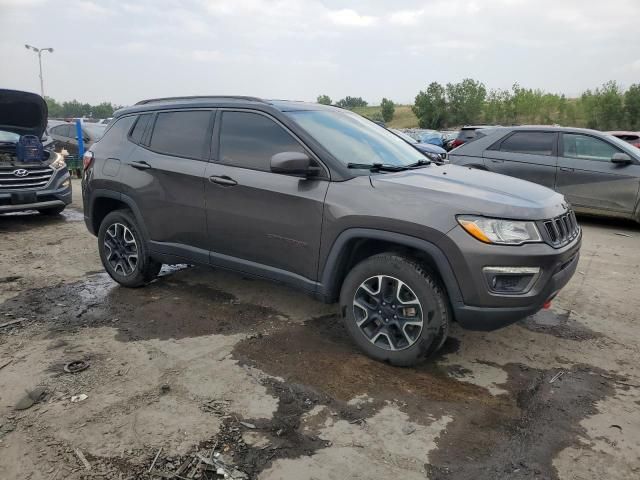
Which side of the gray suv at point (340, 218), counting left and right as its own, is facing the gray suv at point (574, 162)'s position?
left

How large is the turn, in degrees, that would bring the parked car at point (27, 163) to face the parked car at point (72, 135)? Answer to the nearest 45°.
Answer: approximately 180°

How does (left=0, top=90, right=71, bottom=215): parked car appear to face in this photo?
toward the camera

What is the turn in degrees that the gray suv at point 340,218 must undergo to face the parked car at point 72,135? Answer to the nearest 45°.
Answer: approximately 180°

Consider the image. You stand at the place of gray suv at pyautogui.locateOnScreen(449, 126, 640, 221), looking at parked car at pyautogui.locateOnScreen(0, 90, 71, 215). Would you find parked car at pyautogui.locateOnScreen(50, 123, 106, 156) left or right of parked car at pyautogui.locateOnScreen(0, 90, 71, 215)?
right

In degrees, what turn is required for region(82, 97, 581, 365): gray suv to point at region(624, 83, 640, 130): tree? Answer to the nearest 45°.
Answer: approximately 90° to its left

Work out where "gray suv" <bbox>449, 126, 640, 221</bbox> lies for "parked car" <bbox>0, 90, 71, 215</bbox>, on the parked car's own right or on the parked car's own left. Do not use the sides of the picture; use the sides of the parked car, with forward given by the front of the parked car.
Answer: on the parked car's own left

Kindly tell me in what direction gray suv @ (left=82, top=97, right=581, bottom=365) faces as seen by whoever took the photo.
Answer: facing the viewer and to the right of the viewer

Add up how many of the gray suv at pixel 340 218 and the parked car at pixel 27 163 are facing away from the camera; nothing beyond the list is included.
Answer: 0

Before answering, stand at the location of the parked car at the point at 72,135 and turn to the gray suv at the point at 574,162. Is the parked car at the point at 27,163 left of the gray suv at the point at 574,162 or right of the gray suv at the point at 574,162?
right
